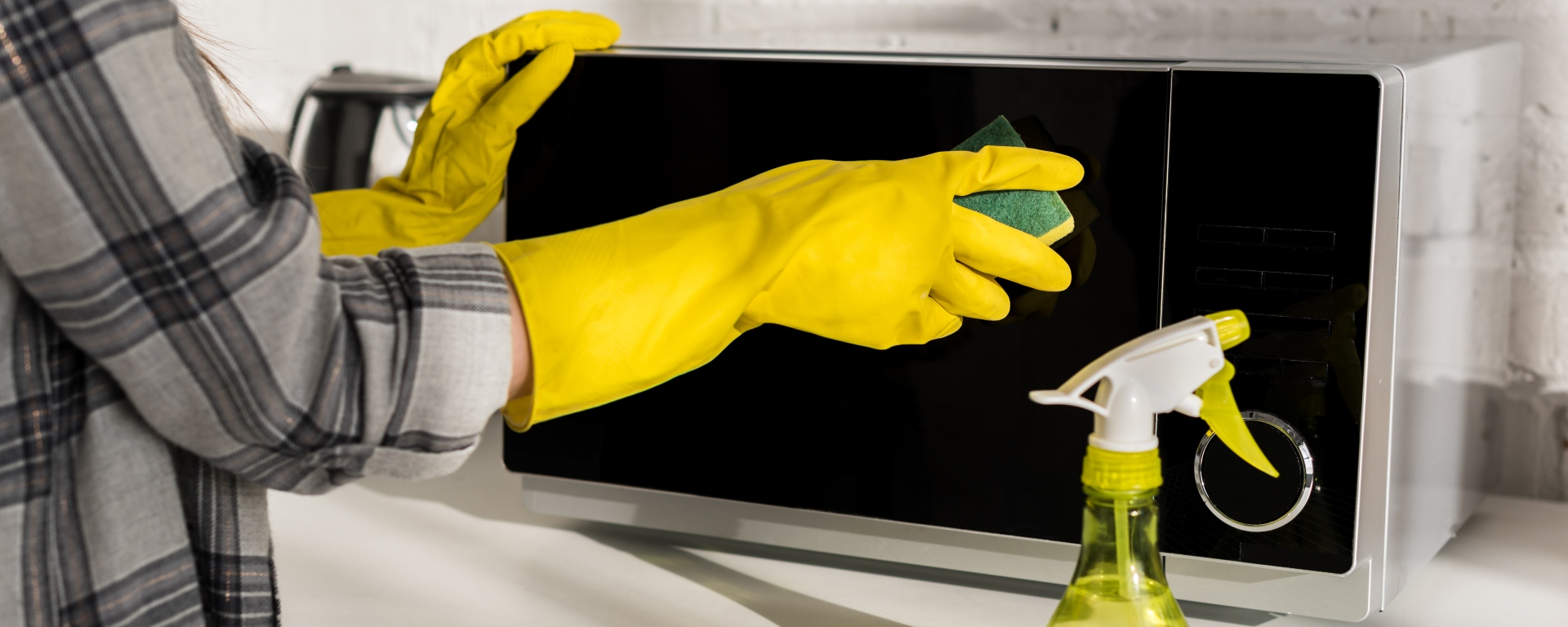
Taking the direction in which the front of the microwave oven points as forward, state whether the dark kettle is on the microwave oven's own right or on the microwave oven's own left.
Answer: on the microwave oven's own right

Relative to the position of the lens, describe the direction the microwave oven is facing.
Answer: facing the viewer and to the left of the viewer
